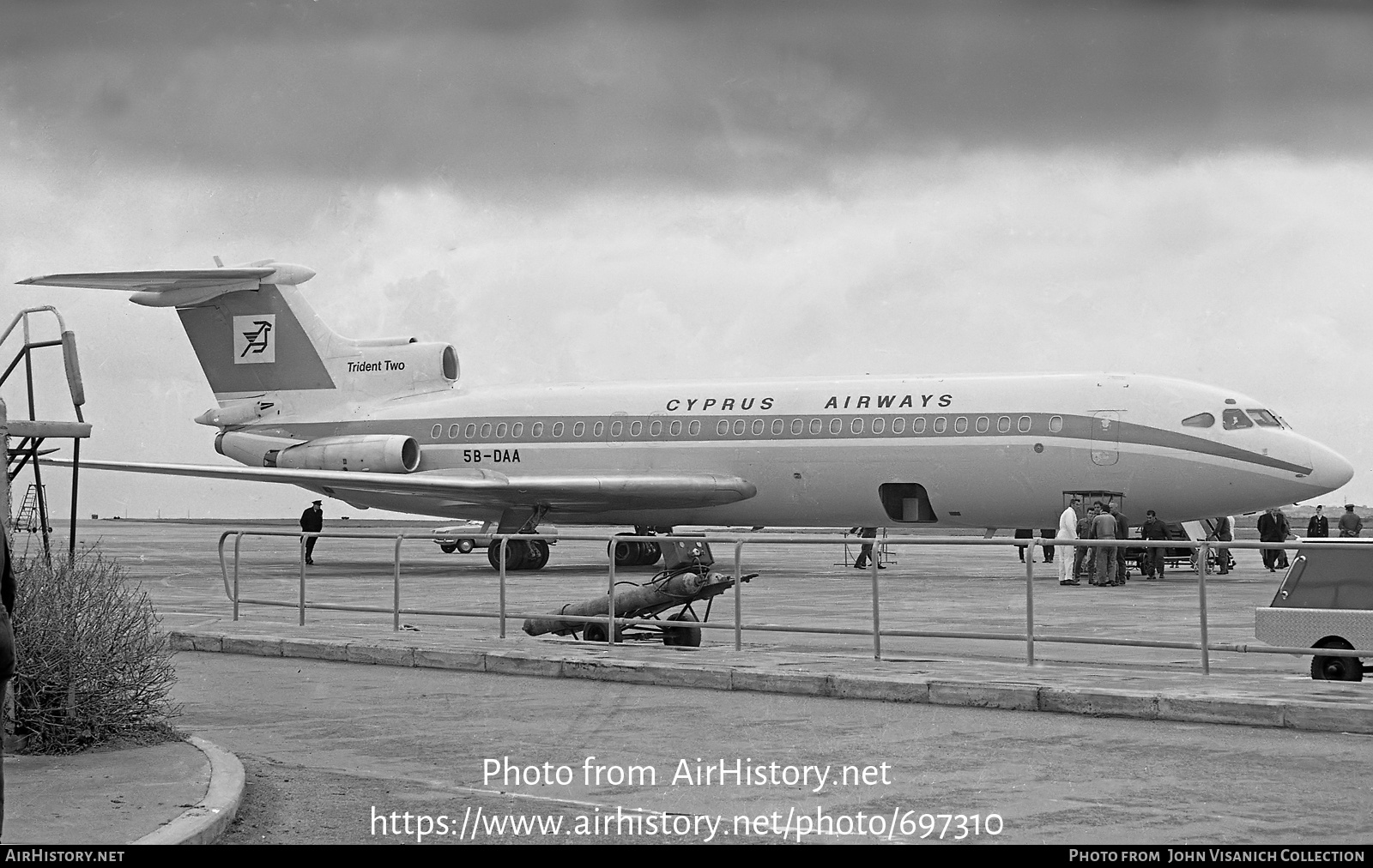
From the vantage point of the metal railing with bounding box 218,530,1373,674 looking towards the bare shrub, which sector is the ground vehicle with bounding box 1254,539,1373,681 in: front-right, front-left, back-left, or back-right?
back-left

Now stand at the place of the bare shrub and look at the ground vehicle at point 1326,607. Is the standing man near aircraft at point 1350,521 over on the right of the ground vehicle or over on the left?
left
